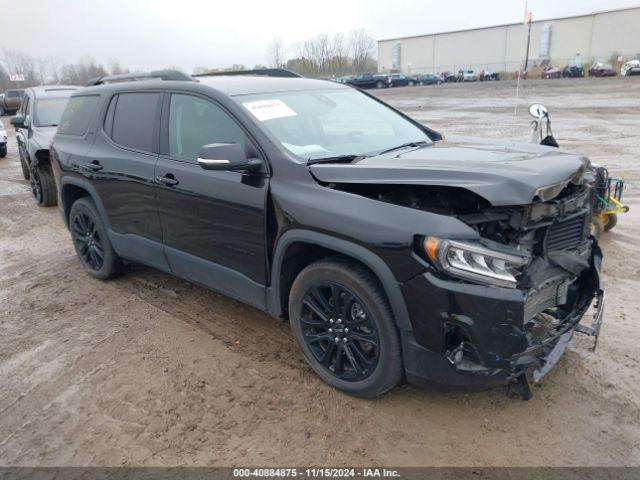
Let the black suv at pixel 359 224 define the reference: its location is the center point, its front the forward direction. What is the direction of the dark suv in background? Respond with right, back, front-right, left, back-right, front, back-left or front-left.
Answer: back

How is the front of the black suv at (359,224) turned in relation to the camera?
facing the viewer and to the right of the viewer
